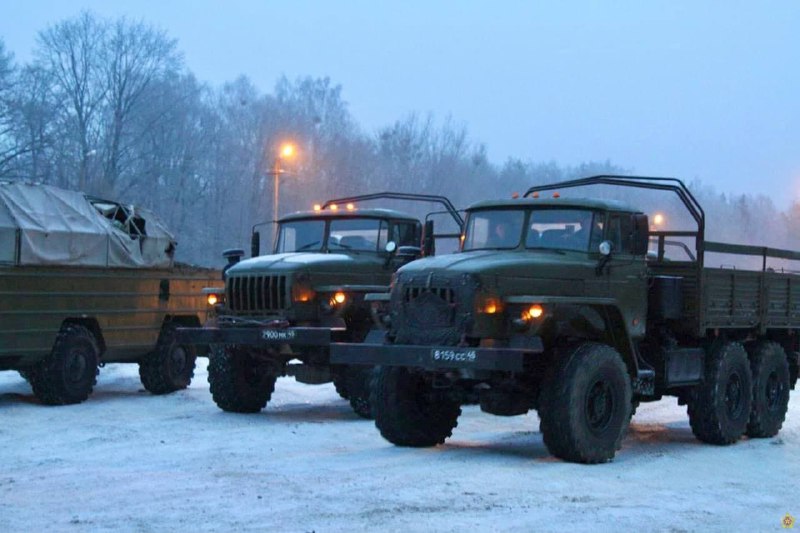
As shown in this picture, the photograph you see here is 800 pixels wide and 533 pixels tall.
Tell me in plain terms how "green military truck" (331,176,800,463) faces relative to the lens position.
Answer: facing the viewer and to the left of the viewer

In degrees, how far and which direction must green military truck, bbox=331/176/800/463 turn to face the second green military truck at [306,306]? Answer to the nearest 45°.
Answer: approximately 90° to its right

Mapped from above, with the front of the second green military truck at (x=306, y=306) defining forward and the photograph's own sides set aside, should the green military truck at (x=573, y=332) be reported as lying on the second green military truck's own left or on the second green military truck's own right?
on the second green military truck's own left

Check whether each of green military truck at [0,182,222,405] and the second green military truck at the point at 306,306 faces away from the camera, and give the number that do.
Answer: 0

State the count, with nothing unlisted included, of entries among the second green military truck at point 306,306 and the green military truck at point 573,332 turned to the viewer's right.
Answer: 0

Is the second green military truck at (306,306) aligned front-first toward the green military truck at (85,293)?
no

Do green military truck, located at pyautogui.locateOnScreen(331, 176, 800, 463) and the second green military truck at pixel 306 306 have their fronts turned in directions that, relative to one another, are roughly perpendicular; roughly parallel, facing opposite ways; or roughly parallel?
roughly parallel

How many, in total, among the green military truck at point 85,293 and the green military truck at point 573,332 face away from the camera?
0

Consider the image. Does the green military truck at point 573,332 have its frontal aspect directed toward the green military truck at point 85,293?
no
